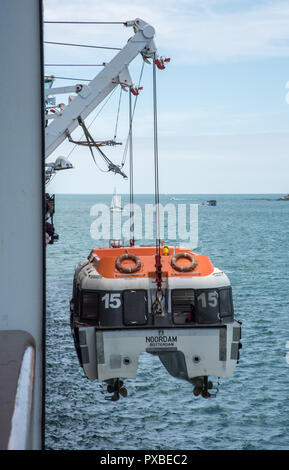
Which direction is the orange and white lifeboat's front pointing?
away from the camera

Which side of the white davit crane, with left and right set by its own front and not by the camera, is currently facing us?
right

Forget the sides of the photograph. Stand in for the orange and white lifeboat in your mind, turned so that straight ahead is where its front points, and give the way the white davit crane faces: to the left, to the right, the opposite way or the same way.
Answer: to the right

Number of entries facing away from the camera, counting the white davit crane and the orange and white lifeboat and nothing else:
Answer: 1

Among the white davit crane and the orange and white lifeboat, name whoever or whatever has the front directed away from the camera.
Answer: the orange and white lifeboat
